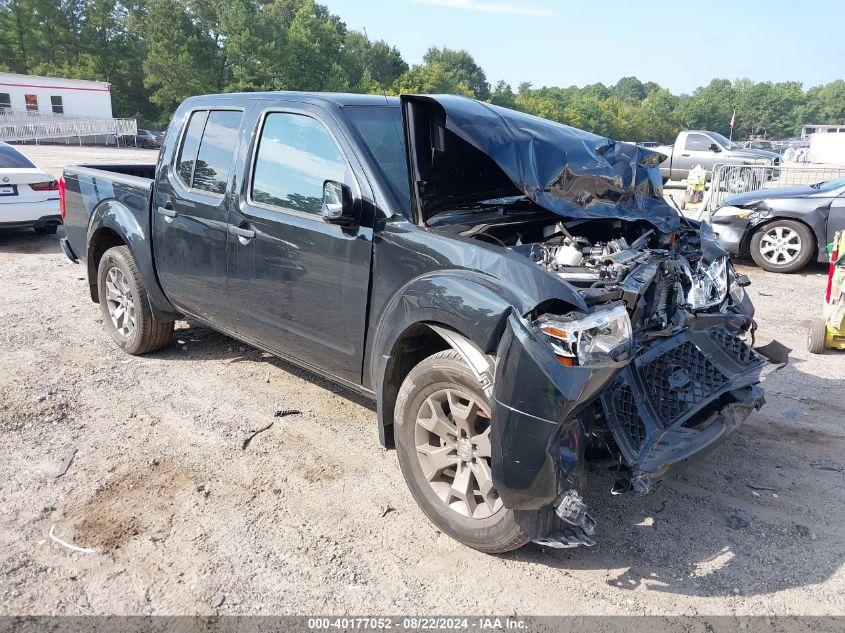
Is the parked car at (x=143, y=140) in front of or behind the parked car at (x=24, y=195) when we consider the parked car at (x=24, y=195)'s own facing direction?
in front

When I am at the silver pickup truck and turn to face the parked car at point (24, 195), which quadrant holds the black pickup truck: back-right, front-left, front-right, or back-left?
front-left

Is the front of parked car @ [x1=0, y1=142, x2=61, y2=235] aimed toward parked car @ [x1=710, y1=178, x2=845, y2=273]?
no

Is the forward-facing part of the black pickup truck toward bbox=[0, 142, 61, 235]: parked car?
no

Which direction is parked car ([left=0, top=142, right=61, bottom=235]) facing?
away from the camera

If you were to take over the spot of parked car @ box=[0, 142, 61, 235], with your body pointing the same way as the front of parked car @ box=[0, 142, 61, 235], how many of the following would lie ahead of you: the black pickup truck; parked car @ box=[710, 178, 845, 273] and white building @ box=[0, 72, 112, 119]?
1

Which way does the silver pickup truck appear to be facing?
to the viewer's right

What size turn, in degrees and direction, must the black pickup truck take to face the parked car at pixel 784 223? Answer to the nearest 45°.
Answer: approximately 90° to its left

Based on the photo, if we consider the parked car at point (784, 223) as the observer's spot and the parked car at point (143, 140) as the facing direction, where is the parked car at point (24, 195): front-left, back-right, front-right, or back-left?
front-left

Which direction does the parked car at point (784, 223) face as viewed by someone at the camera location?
facing to the left of the viewer

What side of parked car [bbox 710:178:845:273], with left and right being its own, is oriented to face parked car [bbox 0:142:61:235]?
front

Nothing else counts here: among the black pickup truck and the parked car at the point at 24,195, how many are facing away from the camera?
1

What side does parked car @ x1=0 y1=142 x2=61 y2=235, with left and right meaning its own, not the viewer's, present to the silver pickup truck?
right

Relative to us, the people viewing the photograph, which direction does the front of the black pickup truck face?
facing the viewer and to the right of the viewer

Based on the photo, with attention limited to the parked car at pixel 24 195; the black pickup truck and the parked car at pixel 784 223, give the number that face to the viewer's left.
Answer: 1

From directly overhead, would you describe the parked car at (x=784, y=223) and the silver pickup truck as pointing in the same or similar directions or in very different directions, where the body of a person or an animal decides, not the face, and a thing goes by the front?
very different directions
